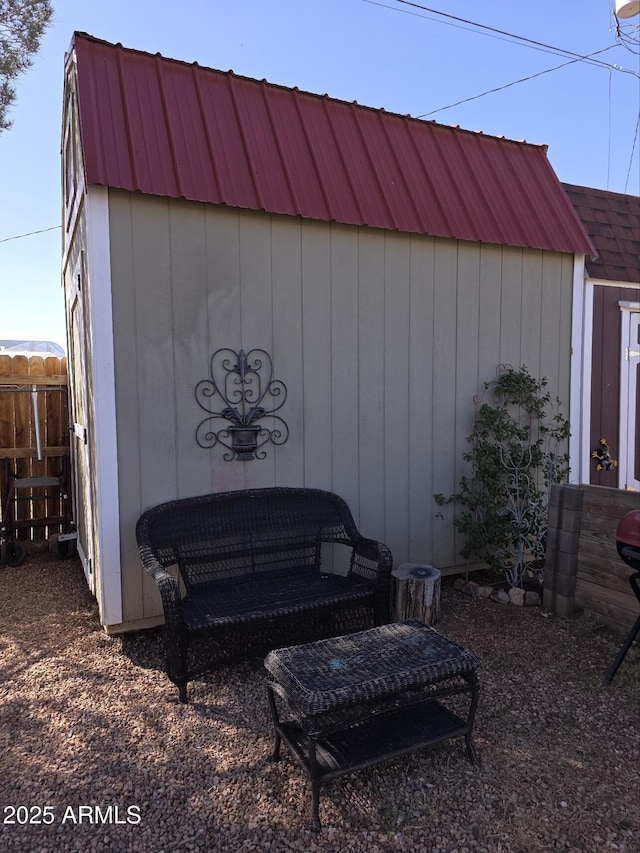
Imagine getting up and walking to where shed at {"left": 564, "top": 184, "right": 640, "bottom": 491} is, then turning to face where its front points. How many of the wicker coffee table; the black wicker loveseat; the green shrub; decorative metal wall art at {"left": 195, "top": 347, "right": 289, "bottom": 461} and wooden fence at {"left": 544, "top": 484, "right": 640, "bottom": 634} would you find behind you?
0

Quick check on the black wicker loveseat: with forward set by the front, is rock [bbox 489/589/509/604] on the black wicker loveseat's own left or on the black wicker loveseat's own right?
on the black wicker loveseat's own left

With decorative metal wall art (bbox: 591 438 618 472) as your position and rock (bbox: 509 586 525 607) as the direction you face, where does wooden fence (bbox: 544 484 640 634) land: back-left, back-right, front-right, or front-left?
front-left

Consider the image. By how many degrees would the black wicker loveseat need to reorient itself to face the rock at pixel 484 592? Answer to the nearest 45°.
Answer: approximately 45° to its left

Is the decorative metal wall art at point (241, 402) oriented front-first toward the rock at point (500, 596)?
no

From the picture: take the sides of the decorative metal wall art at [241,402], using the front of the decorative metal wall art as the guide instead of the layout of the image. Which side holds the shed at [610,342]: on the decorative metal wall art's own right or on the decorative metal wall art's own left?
on the decorative metal wall art's own left

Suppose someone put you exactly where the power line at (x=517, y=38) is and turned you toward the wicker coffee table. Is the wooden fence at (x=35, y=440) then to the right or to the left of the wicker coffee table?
right

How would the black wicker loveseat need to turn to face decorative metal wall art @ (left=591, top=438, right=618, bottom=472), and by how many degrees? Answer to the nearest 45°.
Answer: approximately 90° to its left

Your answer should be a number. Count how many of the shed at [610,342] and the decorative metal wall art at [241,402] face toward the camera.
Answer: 2

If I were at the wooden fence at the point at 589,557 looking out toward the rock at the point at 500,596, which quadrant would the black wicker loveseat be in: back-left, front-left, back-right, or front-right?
front-left

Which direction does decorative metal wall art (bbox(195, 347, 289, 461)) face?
toward the camera

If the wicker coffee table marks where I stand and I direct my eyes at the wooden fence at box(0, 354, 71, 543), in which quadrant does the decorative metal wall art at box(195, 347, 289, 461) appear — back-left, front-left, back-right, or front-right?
front-right

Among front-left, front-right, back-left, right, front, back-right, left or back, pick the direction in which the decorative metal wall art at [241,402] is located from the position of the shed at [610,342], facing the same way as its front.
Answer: front-right

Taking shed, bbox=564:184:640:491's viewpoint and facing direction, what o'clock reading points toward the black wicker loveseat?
The black wicker loveseat is roughly at 1 o'clock from the shed.

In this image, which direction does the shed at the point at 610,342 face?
toward the camera
